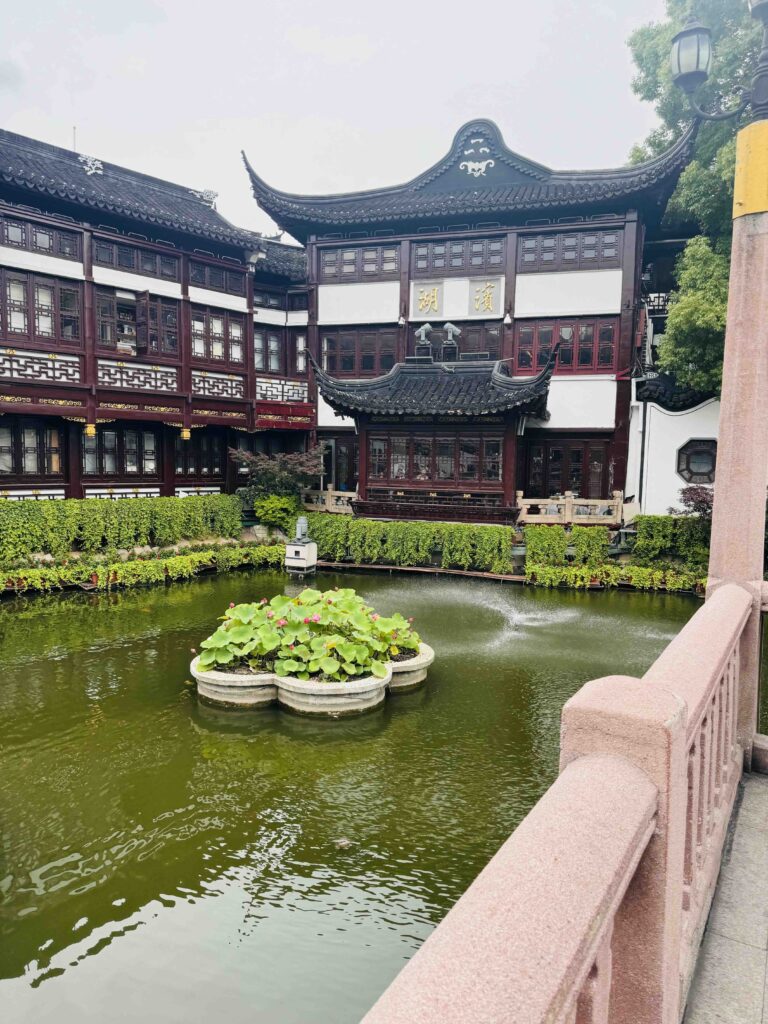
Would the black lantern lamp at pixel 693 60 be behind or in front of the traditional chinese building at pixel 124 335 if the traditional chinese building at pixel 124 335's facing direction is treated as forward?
in front

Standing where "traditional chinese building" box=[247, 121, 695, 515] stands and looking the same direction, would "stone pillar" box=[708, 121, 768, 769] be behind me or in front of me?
in front

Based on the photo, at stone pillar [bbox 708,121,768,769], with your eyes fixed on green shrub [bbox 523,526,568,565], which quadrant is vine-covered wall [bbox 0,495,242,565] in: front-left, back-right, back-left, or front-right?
front-left

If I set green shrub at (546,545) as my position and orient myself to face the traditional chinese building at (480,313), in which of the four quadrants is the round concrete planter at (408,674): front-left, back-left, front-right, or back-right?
back-left

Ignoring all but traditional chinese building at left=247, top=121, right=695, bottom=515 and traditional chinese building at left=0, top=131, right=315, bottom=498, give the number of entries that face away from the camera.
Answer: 0

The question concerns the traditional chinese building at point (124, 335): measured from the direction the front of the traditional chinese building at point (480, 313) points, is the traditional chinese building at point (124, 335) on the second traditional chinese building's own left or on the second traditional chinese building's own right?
on the second traditional chinese building's own right

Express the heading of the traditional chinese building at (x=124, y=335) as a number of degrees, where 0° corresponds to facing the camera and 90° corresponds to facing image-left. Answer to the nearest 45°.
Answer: approximately 315°

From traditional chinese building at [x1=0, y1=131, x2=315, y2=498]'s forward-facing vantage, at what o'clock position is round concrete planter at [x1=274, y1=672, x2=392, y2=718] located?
The round concrete planter is roughly at 1 o'clock from the traditional chinese building.

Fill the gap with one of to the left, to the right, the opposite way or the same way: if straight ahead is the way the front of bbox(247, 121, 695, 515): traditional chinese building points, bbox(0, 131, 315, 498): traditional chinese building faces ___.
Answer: to the left

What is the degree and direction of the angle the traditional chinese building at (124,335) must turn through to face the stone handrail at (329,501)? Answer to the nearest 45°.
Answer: approximately 45° to its left

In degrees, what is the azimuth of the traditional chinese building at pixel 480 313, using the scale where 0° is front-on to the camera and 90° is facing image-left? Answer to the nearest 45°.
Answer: approximately 0°

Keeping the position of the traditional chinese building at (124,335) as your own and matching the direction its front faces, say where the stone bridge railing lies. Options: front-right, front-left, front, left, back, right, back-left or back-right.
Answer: front-right

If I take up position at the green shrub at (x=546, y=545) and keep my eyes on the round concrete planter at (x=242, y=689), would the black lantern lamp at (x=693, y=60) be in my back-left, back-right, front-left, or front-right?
front-left

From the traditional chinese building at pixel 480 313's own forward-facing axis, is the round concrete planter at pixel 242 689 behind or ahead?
ahead
